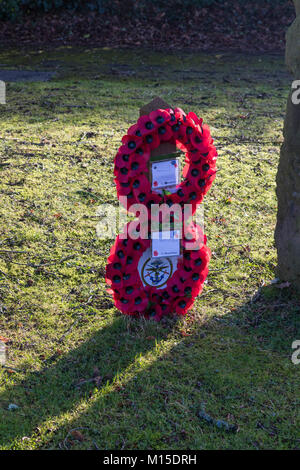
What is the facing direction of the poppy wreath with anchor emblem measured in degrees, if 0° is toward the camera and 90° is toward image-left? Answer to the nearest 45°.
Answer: approximately 0°

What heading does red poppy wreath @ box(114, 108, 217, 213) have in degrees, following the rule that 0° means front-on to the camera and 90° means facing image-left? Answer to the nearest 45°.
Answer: approximately 0°
